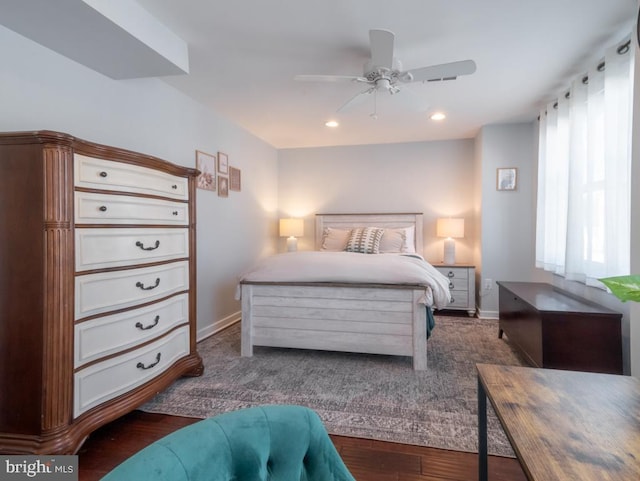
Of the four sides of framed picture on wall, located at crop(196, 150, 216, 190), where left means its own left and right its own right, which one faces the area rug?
front

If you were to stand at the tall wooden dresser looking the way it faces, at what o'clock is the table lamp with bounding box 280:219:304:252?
The table lamp is roughly at 9 o'clock from the tall wooden dresser.

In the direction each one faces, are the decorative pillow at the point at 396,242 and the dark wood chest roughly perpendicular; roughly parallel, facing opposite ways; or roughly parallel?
roughly perpendicular

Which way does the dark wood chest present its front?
to the viewer's left

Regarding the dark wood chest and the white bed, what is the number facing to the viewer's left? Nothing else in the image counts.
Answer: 1

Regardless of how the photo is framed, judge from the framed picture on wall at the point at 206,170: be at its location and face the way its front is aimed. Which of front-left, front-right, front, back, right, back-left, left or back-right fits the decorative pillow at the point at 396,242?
front-left

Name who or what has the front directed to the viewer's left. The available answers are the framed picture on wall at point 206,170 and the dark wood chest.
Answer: the dark wood chest

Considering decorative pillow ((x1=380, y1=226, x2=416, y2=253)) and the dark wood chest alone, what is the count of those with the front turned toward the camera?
1
